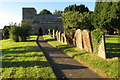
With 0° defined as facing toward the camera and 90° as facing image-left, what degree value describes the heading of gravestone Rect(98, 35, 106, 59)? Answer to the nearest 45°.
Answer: approximately 45°

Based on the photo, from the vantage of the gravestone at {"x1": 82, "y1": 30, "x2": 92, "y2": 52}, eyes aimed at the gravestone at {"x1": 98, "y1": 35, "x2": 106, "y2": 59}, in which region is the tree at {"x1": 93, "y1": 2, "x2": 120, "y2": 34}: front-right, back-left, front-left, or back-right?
back-left

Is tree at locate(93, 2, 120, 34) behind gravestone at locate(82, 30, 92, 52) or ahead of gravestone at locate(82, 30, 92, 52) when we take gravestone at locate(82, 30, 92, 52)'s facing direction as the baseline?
behind

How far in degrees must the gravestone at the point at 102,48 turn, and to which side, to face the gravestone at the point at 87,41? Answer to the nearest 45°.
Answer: approximately 90° to its right

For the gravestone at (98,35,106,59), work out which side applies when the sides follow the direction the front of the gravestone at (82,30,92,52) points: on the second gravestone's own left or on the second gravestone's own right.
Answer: on the second gravestone's own left

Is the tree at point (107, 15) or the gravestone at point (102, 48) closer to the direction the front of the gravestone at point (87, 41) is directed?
the gravestone

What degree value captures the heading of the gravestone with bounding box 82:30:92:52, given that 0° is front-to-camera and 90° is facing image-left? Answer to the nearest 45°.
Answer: approximately 45°

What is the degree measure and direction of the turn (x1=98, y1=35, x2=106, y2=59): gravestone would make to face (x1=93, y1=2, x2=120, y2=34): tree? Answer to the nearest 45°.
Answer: approximately 135° to its right
